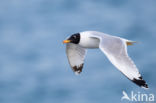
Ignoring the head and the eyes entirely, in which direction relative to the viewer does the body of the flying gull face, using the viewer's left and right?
facing the viewer and to the left of the viewer
